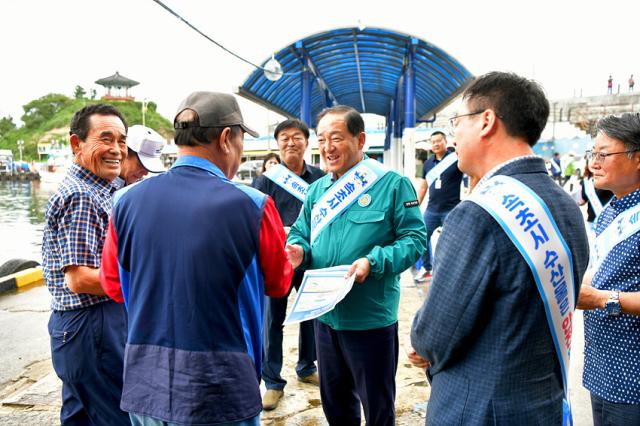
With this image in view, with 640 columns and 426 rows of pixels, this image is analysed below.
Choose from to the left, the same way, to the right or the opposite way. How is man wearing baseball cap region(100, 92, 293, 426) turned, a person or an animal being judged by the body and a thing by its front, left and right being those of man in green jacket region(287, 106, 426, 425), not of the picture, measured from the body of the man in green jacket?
the opposite way

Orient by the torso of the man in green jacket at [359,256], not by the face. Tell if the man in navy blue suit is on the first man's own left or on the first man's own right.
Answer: on the first man's own left

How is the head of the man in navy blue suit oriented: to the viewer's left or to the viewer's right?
to the viewer's left

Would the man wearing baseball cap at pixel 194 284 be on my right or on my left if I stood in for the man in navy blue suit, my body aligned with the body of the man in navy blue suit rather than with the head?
on my left

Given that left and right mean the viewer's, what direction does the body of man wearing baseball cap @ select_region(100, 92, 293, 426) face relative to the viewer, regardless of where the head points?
facing away from the viewer and to the right of the viewer

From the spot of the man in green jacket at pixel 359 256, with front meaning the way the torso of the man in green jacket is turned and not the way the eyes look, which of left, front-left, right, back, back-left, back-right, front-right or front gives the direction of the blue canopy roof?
back-right

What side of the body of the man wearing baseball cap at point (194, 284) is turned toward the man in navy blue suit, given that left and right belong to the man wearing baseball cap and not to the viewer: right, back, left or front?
right

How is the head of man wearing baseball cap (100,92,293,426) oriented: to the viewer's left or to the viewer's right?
to the viewer's right

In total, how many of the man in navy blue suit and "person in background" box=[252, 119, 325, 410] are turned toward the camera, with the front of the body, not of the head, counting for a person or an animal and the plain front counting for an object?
1
